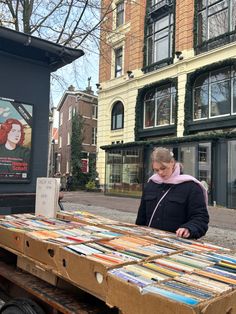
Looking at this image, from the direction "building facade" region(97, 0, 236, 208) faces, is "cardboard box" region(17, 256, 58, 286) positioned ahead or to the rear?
ahead

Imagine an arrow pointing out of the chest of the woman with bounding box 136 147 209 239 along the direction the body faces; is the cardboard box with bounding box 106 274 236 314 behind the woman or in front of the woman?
in front

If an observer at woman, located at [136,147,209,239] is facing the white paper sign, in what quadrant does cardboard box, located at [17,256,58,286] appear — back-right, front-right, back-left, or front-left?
front-left

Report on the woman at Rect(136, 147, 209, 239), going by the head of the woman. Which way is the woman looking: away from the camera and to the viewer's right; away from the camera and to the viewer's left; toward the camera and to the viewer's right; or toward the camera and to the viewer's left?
toward the camera and to the viewer's left

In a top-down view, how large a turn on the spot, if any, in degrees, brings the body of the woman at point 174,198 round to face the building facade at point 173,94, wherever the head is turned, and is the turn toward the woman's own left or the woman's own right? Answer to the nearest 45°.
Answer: approximately 135° to the woman's own right

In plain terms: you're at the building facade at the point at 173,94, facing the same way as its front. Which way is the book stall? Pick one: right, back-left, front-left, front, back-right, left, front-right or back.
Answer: front-left

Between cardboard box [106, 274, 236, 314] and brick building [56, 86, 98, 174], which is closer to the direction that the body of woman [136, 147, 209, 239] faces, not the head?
the cardboard box

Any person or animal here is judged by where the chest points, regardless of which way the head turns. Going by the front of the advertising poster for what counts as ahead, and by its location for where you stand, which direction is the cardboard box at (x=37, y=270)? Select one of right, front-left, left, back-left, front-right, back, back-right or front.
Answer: front-right

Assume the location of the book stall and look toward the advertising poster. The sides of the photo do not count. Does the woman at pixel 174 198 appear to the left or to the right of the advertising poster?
right

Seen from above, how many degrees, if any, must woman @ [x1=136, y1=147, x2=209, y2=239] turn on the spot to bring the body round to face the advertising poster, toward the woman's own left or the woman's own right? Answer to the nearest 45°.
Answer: approximately 90° to the woman's own right

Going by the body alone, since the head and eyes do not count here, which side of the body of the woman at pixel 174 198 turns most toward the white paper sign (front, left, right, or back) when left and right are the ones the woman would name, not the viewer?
right

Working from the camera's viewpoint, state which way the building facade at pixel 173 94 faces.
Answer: facing the viewer and to the left of the viewer

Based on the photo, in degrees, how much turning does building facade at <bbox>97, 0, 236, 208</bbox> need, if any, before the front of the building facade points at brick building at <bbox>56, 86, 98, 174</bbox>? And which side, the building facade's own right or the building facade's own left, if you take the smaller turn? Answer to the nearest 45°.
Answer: approximately 90° to the building facade's own right

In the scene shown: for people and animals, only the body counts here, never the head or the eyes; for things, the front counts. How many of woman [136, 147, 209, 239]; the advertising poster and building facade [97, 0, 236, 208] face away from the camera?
0

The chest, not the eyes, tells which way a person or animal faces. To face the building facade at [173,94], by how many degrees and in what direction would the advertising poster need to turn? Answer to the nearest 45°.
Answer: approximately 90° to its left

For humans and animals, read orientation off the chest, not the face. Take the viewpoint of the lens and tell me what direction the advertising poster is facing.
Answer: facing the viewer and to the right of the viewer

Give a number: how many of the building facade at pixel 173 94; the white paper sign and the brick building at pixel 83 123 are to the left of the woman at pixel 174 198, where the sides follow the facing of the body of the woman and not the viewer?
0
